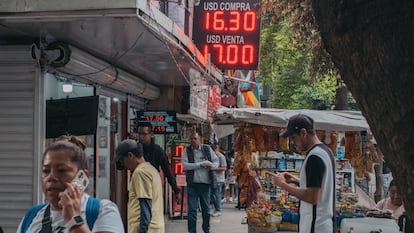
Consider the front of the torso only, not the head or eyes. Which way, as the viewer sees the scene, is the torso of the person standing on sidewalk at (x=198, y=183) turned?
toward the camera

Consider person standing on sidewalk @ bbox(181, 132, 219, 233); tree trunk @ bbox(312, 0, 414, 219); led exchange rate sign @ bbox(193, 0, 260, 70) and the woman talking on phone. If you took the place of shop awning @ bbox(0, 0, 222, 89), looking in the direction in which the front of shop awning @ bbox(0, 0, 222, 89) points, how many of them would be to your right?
2

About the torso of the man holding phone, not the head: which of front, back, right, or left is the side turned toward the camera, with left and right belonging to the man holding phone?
left

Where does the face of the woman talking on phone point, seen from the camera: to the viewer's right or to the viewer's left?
to the viewer's left

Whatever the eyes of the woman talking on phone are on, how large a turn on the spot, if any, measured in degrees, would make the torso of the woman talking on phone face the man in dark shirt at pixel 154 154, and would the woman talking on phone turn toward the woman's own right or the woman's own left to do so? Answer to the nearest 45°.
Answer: approximately 135° to the woman's own right

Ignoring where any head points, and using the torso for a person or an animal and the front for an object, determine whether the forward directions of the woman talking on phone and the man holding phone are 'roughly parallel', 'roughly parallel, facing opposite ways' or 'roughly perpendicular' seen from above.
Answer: roughly perpendicular

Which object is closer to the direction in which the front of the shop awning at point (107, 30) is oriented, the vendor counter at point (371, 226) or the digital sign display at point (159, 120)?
the vendor counter

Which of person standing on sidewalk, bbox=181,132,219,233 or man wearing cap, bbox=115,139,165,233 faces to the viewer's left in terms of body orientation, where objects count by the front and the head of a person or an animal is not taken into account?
the man wearing cap

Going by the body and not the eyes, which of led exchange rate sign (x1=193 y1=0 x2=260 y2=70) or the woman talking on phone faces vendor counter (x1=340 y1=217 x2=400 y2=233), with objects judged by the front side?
the led exchange rate sign

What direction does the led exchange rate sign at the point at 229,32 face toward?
toward the camera

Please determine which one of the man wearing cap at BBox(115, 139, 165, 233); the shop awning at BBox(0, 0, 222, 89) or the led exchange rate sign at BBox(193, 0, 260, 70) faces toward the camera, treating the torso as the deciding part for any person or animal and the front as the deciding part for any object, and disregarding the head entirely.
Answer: the led exchange rate sign

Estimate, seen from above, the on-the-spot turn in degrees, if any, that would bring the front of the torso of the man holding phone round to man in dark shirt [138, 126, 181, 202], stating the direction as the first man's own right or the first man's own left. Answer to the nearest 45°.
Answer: approximately 45° to the first man's own right

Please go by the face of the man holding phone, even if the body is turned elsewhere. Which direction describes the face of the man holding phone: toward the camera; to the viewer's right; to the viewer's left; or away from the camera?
to the viewer's left

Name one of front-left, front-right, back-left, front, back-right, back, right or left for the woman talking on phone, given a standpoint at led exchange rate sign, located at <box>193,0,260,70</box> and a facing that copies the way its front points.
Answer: front
